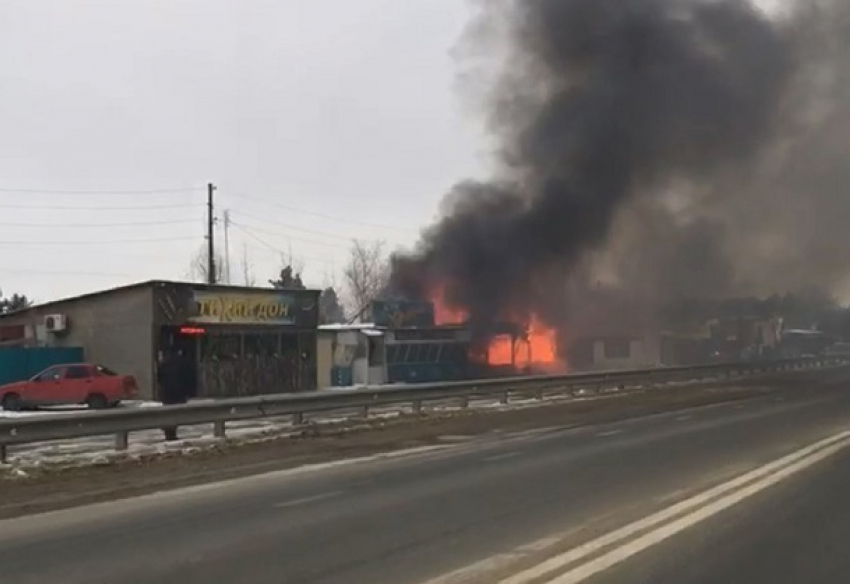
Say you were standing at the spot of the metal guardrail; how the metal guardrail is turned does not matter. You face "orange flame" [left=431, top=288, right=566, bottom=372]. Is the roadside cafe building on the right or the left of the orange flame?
left

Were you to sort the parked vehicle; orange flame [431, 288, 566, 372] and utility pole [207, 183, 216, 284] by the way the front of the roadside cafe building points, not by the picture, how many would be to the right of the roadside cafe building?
1

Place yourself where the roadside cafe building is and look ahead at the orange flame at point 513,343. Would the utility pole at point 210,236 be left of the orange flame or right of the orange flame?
left

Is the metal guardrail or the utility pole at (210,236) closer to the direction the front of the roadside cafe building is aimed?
the metal guardrail

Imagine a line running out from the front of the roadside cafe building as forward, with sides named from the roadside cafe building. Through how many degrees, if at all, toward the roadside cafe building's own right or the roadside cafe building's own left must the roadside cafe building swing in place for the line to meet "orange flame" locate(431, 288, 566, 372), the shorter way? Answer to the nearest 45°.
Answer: approximately 90° to the roadside cafe building's own left

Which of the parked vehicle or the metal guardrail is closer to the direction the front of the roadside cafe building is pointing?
the metal guardrail
